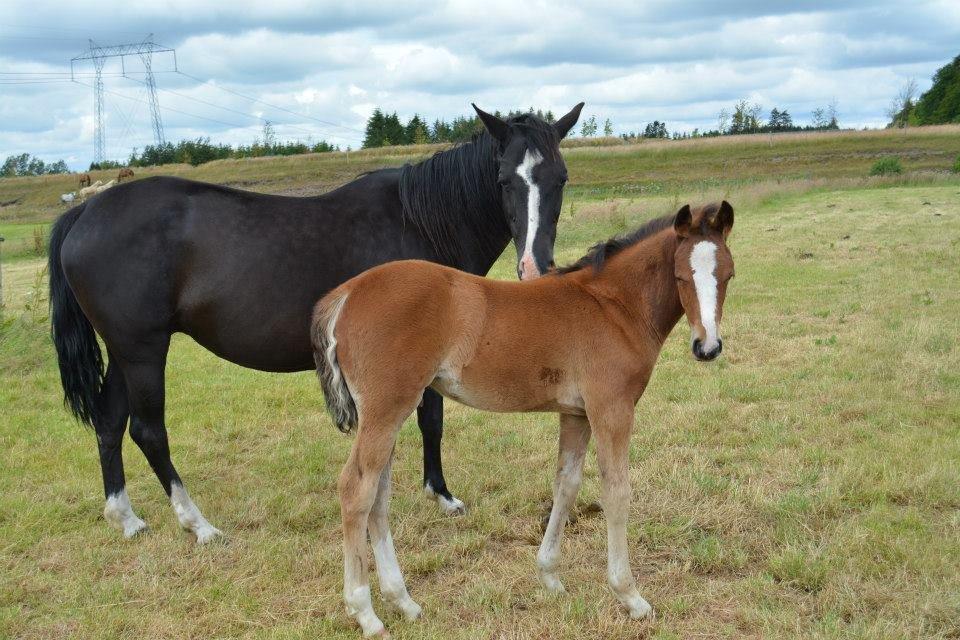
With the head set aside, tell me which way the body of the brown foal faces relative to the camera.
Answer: to the viewer's right

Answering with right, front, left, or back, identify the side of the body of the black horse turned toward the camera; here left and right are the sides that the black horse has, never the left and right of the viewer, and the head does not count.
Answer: right

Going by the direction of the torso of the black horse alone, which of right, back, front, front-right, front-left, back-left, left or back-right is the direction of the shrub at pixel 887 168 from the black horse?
front-left

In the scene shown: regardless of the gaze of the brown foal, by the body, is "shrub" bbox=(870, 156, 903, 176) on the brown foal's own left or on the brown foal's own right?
on the brown foal's own left

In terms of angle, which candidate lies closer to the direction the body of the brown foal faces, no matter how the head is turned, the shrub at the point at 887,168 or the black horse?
the shrub

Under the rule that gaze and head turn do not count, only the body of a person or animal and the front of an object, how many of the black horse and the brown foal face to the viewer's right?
2
